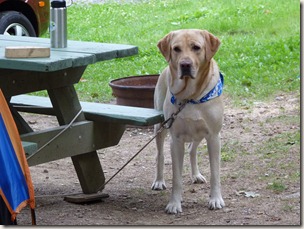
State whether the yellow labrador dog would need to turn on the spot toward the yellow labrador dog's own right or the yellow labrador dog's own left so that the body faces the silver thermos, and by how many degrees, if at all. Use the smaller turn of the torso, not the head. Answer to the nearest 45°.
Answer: approximately 90° to the yellow labrador dog's own right

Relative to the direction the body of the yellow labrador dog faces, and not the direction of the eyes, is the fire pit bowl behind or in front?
behind

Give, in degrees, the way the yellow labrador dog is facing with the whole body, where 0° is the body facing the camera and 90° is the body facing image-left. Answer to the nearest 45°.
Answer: approximately 0°

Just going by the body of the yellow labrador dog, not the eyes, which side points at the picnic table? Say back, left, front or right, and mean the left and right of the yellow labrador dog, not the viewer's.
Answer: right
